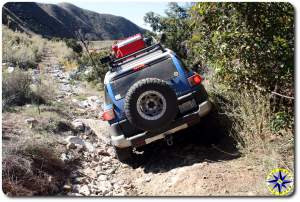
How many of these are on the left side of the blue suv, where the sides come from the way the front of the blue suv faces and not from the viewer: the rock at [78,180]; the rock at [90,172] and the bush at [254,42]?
2

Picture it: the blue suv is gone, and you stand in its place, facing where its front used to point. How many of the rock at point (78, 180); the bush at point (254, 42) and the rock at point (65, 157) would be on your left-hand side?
2

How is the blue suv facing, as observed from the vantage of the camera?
facing away from the viewer

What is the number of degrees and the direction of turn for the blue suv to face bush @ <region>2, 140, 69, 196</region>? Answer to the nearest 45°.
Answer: approximately 135° to its left

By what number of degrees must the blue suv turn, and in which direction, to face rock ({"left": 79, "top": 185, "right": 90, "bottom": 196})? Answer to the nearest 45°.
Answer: approximately 135° to its left

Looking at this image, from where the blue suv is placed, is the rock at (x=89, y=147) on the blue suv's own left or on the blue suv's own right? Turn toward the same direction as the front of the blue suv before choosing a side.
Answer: on the blue suv's own left

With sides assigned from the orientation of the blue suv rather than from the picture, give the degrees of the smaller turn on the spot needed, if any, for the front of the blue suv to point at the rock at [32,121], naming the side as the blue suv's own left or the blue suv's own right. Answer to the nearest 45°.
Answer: approximately 45° to the blue suv's own left

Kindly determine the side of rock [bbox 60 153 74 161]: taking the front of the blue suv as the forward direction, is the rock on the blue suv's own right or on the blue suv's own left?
on the blue suv's own left

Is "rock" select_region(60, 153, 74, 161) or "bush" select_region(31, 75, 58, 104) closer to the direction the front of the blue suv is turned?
the bush
